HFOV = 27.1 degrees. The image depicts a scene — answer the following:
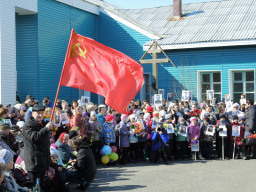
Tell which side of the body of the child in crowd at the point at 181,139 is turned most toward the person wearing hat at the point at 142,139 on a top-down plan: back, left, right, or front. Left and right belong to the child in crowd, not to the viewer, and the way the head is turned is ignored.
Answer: right

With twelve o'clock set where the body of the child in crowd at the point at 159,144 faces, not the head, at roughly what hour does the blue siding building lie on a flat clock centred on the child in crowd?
The blue siding building is roughly at 6 o'clock from the child in crowd.

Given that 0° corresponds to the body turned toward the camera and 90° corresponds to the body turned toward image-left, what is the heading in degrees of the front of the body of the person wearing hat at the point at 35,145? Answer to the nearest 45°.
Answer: approximately 315°
